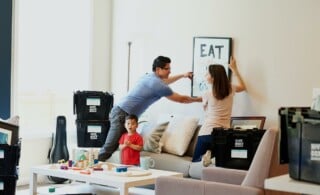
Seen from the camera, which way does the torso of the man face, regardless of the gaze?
to the viewer's right

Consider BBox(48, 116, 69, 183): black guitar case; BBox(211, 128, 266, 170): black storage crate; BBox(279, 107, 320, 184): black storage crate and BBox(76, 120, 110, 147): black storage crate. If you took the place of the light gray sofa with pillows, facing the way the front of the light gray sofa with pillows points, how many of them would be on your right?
2

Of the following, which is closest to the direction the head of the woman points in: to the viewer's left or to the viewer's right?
to the viewer's left

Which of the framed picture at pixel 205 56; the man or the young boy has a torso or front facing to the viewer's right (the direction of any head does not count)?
the man

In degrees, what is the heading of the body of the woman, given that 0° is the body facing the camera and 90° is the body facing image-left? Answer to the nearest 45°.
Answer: approximately 135°

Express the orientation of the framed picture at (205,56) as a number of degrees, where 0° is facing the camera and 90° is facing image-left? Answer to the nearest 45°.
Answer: approximately 0°

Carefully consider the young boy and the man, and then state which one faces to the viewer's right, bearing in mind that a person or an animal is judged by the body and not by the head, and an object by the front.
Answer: the man

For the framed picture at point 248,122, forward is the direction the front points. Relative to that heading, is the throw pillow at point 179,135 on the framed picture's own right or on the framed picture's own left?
on the framed picture's own right

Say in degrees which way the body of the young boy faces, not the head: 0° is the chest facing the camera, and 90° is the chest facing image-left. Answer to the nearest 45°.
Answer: approximately 0°
